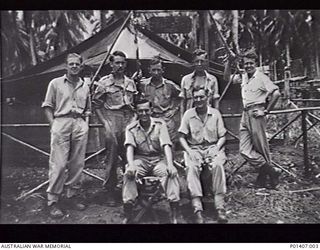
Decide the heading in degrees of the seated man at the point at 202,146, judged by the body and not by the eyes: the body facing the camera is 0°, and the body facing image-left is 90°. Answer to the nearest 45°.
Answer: approximately 0°

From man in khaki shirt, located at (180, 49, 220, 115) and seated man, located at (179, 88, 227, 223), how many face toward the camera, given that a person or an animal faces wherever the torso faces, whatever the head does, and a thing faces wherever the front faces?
2

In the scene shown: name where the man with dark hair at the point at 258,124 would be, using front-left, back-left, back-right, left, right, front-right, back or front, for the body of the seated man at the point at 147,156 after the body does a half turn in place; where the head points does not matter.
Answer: right

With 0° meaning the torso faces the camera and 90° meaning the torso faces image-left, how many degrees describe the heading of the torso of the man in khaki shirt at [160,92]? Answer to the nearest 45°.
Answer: approximately 0°

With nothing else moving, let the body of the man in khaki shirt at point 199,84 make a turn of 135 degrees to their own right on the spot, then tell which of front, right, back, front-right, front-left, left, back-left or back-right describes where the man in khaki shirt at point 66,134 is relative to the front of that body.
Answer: front-left

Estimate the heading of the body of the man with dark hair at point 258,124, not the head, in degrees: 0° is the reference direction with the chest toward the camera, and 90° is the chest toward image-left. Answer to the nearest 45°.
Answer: approximately 45°

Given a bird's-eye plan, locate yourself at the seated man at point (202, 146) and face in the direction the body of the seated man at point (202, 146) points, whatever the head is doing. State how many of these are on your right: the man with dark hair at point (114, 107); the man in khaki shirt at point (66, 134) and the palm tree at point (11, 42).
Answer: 3
